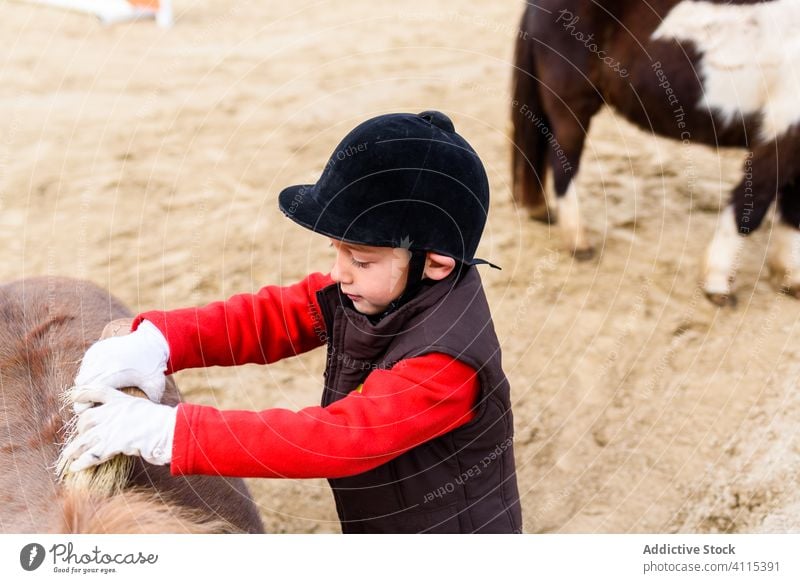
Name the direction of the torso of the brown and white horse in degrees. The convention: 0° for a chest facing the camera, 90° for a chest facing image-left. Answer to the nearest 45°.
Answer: approximately 315°

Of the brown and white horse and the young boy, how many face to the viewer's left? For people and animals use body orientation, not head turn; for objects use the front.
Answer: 1

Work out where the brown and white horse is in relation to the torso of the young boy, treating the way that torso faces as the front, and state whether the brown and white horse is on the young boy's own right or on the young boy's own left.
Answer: on the young boy's own right

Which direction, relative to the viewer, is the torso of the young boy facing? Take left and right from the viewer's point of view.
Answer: facing to the left of the viewer

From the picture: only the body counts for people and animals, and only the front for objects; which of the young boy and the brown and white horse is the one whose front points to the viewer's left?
the young boy

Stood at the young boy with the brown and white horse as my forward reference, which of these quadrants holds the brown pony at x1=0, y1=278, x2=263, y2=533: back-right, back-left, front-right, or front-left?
back-left

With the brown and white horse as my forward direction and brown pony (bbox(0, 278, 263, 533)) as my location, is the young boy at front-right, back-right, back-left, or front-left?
front-right

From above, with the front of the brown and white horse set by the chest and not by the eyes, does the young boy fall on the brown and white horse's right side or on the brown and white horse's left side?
on the brown and white horse's right side

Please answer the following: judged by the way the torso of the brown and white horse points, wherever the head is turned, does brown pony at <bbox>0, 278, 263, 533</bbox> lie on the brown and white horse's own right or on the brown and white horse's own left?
on the brown and white horse's own right
